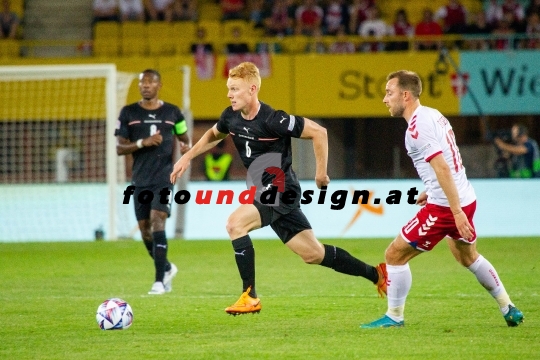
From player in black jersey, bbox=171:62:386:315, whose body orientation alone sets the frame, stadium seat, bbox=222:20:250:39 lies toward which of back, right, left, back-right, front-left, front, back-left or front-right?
back-right

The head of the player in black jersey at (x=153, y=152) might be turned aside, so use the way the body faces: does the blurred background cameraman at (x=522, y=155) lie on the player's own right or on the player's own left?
on the player's own left

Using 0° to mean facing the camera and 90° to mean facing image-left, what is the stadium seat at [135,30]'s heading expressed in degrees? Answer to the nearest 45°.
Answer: approximately 0°

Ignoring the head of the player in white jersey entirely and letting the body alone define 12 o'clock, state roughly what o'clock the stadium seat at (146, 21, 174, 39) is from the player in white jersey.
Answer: The stadium seat is roughly at 2 o'clock from the player in white jersey.

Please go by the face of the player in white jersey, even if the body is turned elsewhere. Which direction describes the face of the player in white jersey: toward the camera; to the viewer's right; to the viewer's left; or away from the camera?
to the viewer's left

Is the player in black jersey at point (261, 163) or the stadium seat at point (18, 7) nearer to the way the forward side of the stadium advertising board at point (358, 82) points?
the player in black jersey

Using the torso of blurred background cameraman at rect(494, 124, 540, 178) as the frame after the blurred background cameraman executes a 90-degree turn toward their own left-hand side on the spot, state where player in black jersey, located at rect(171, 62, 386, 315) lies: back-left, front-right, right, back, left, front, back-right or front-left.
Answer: front

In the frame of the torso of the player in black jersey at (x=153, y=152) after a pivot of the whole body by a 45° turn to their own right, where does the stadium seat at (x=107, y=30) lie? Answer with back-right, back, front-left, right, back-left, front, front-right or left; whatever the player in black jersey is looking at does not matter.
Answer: back-right

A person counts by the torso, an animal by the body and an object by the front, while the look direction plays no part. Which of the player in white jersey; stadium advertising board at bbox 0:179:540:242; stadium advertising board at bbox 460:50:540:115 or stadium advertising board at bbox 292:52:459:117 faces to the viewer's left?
the player in white jersey

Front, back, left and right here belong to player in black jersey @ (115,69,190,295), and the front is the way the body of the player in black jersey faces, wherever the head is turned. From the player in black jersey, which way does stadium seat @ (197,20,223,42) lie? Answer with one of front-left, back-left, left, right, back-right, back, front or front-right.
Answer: back

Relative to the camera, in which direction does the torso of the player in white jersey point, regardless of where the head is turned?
to the viewer's left
